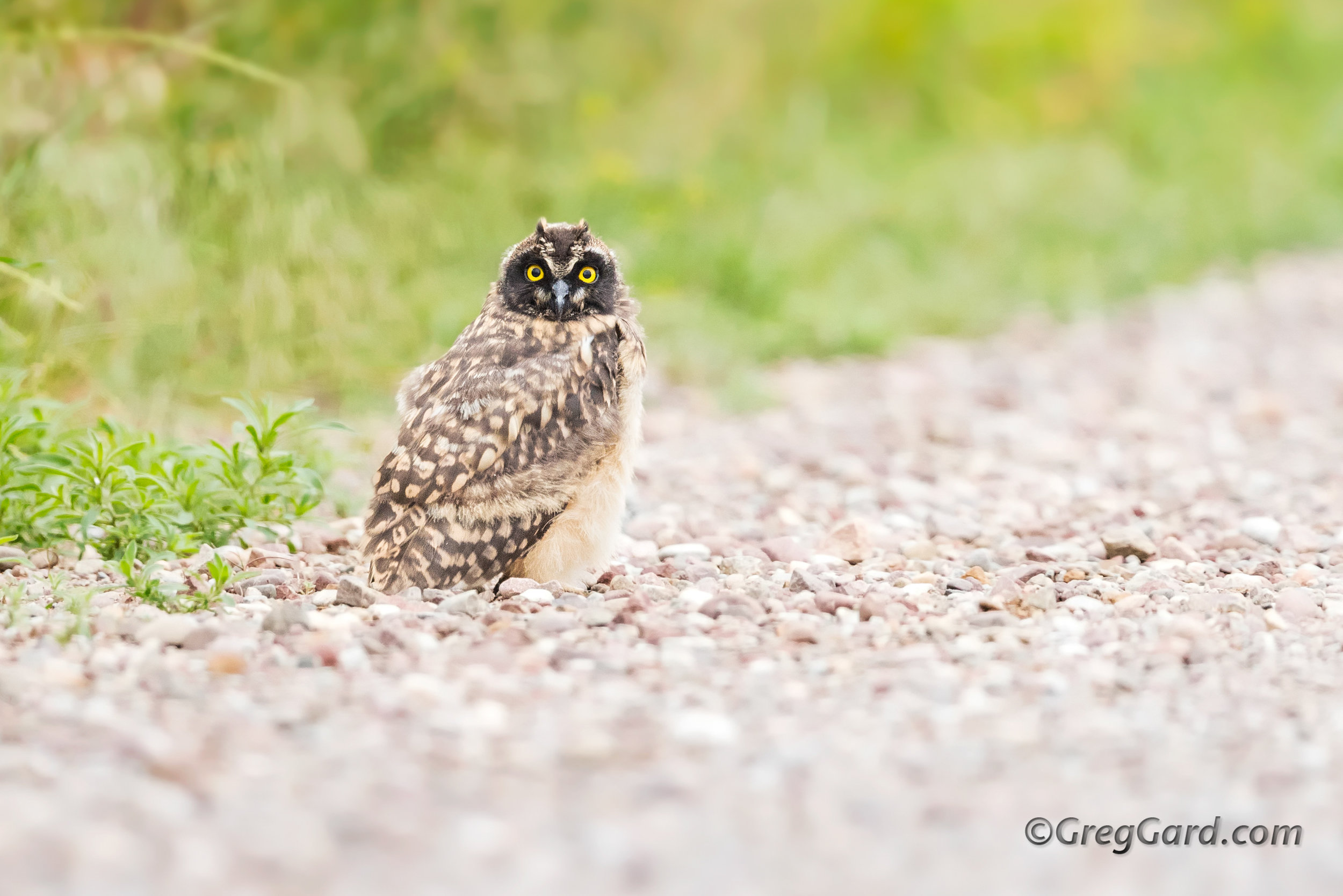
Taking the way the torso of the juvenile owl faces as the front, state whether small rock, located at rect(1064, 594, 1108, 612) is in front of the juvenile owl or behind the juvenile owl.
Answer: in front

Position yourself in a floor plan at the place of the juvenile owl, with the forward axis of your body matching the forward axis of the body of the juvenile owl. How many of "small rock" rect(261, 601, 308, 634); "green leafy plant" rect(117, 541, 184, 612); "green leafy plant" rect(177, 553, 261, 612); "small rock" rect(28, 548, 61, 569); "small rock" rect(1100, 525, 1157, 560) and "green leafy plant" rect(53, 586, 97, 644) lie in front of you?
1

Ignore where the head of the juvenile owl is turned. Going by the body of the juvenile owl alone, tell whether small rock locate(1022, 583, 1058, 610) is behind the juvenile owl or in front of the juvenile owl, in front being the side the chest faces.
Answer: in front

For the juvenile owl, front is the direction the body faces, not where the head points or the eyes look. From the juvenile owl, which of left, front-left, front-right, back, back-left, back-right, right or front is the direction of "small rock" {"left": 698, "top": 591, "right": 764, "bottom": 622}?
front-right

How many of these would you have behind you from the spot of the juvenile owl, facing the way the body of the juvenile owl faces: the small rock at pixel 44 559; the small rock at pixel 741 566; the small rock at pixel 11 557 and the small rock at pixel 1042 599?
2

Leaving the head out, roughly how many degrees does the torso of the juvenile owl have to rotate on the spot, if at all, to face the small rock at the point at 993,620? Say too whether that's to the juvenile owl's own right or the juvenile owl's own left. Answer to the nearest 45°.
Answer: approximately 45° to the juvenile owl's own right

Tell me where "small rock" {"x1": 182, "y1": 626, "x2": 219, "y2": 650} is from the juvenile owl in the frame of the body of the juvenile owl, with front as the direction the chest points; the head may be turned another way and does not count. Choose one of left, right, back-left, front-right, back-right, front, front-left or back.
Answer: back-right

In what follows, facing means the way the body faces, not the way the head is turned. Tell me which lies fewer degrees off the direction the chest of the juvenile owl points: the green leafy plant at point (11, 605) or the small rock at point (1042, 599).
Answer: the small rock

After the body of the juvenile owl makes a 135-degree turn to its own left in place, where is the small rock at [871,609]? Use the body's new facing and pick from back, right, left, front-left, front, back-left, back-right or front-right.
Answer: back

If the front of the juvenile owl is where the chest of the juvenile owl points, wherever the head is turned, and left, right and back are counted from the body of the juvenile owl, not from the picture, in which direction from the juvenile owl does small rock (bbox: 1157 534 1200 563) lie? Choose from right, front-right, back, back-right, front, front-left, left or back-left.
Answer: front

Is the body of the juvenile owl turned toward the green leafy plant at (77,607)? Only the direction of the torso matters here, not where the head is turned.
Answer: no

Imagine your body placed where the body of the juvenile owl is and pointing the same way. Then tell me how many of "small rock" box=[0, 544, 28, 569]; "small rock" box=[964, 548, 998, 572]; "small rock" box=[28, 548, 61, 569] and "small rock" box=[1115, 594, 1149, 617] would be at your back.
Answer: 2

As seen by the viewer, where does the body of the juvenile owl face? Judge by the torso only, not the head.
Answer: to the viewer's right

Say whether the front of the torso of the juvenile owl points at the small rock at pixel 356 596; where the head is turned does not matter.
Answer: no

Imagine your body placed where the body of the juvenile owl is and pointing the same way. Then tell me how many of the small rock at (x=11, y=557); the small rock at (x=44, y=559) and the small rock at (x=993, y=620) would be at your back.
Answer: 2

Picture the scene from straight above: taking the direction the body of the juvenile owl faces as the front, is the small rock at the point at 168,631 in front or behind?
behind

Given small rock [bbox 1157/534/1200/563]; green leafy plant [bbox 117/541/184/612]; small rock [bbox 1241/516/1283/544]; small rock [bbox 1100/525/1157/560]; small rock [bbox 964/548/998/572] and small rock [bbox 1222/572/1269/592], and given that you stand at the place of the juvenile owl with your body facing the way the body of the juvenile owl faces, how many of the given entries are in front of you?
5

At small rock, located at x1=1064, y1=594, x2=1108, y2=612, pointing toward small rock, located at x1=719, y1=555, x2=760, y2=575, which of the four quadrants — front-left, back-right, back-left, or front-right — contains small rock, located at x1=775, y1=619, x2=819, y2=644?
front-left

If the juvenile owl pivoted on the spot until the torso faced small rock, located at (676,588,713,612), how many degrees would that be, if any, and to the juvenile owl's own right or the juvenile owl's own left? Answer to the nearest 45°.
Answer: approximately 45° to the juvenile owl's own right

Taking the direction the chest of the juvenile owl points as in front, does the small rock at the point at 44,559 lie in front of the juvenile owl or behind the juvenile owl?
behind
